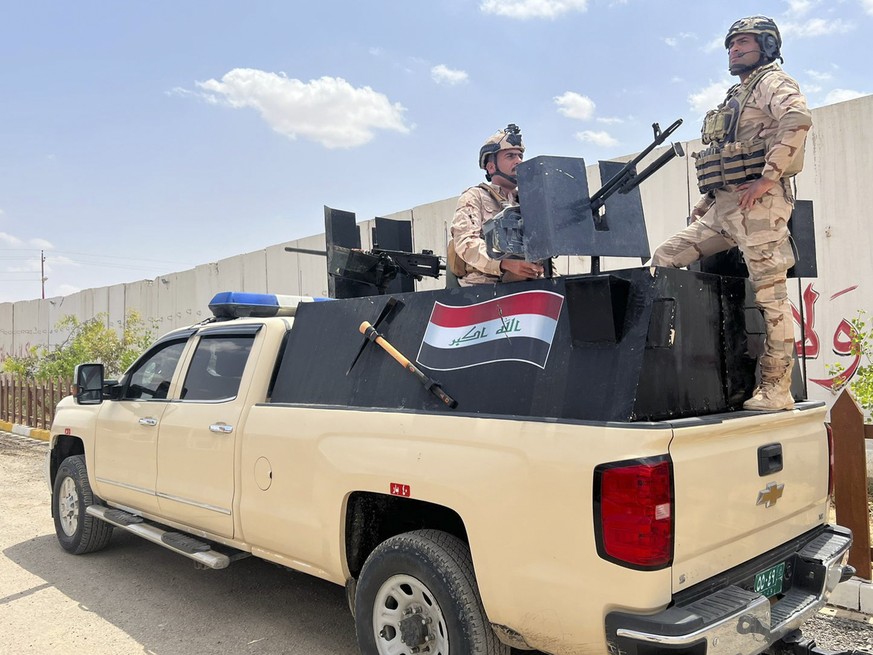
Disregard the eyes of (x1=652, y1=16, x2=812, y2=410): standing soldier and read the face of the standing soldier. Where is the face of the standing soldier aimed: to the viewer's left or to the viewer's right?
to the viewer's left

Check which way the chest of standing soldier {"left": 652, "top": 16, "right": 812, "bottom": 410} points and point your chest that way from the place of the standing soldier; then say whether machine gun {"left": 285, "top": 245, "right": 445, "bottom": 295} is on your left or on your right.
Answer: on your right

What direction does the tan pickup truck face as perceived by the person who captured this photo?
facing away from the viewer and to the left of the viewer

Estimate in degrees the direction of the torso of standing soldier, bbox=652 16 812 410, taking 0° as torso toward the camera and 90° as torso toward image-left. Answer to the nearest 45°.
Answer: approximately 45°

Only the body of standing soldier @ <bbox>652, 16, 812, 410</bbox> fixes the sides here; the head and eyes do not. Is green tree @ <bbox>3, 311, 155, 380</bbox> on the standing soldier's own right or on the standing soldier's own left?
on the standing soldier's own right

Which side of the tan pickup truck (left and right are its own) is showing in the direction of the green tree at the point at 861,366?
right
